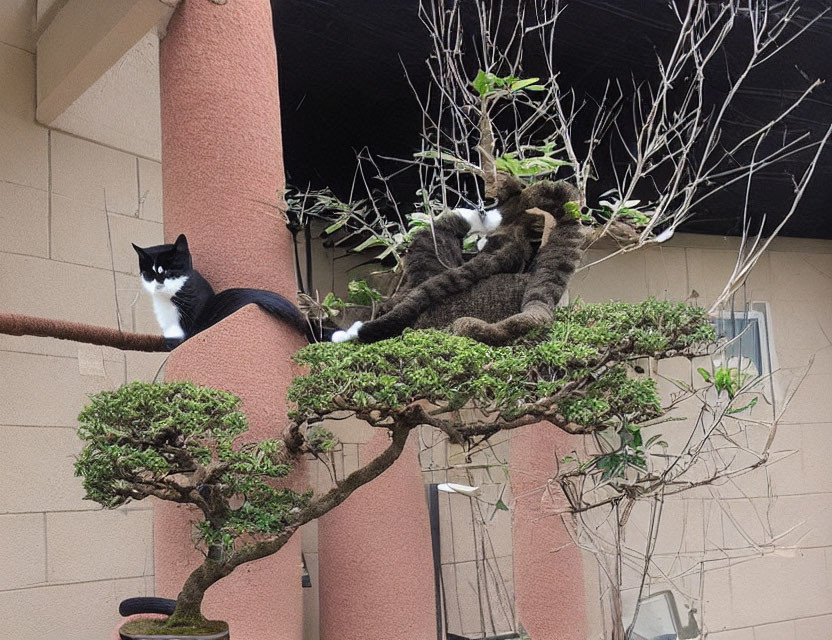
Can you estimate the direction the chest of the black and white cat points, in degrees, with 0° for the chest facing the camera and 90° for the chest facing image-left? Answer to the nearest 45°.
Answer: approximately 45°

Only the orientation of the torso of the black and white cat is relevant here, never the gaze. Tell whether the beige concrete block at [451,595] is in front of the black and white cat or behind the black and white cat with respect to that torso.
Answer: behind

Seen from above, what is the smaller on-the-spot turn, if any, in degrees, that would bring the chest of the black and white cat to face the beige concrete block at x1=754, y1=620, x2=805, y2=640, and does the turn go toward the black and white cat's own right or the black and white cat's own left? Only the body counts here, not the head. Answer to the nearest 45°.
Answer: approximately 180°

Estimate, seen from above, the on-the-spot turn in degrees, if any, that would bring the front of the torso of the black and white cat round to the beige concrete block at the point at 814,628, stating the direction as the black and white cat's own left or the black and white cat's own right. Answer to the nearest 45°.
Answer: approximately 180°

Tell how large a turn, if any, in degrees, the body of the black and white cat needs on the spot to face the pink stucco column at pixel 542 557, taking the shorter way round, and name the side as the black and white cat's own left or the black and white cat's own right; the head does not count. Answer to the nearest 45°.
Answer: approximately 180°

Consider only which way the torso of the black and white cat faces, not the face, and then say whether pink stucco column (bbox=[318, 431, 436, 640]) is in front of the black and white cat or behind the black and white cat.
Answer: behind
